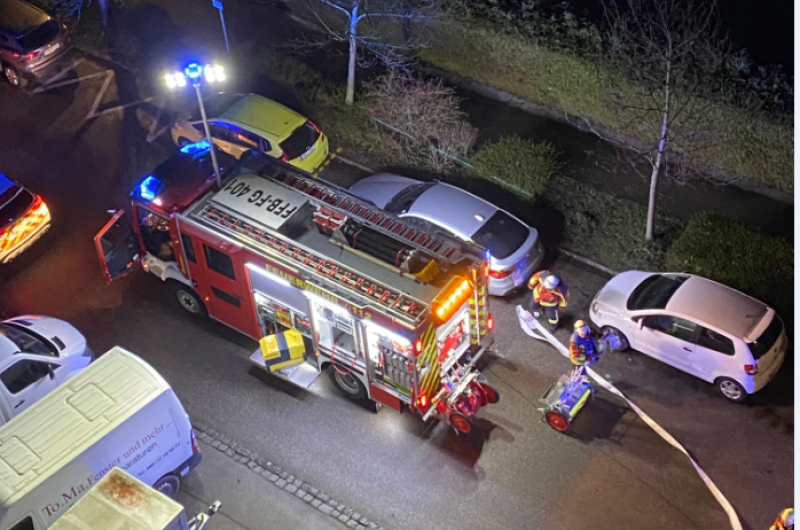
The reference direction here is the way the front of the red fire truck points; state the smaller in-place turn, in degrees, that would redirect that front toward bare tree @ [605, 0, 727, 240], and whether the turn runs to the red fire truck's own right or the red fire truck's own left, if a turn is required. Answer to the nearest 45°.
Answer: approximately 90° to the red fire truck's own right

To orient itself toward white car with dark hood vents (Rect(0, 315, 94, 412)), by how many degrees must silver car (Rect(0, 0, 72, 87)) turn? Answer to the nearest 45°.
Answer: approximately 135° to its left

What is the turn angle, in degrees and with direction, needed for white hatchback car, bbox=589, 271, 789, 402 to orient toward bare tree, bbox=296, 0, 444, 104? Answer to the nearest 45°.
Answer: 0° — it already faces it

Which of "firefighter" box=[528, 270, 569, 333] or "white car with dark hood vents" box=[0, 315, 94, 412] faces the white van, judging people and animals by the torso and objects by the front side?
the firefighter

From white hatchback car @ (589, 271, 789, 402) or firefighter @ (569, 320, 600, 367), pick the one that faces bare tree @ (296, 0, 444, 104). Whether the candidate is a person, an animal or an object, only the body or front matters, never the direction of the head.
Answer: the white hatchback car

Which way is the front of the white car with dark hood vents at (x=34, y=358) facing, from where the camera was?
facing away from the viewer and to the right of the viewer

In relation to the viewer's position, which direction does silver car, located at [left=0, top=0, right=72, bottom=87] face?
facing away from the viewer and to the left of the viewer

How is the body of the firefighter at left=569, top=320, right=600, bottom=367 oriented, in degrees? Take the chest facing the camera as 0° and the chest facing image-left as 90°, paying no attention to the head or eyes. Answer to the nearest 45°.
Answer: approximately 0°

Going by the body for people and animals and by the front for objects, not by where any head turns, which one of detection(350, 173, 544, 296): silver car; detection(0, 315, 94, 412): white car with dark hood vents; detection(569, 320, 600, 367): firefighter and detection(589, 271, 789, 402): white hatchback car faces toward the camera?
the firefighter

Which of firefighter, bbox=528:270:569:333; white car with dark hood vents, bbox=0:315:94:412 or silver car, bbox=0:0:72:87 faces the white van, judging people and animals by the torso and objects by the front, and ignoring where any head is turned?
the firefighter
